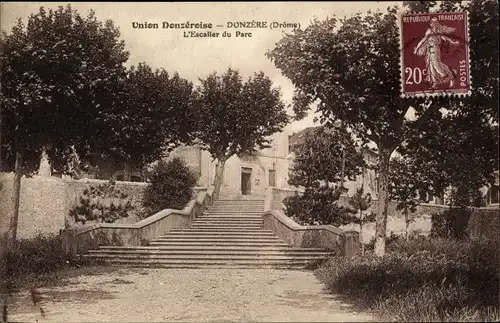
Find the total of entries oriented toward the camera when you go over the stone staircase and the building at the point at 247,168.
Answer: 2

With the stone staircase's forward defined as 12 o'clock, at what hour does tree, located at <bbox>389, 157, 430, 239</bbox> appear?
The tree is roughly at 8 o'clock from the stone staircase.

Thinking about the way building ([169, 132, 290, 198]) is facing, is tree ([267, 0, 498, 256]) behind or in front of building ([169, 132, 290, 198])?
in front

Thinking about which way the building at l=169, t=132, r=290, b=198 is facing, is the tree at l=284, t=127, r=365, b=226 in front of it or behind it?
in front

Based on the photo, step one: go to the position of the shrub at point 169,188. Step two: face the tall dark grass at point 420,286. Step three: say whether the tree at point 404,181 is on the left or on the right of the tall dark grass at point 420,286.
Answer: left

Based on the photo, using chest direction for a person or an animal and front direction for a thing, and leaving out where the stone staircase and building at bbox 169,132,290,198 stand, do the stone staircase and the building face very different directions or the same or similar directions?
same or similar directions

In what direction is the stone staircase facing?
toward the camera
